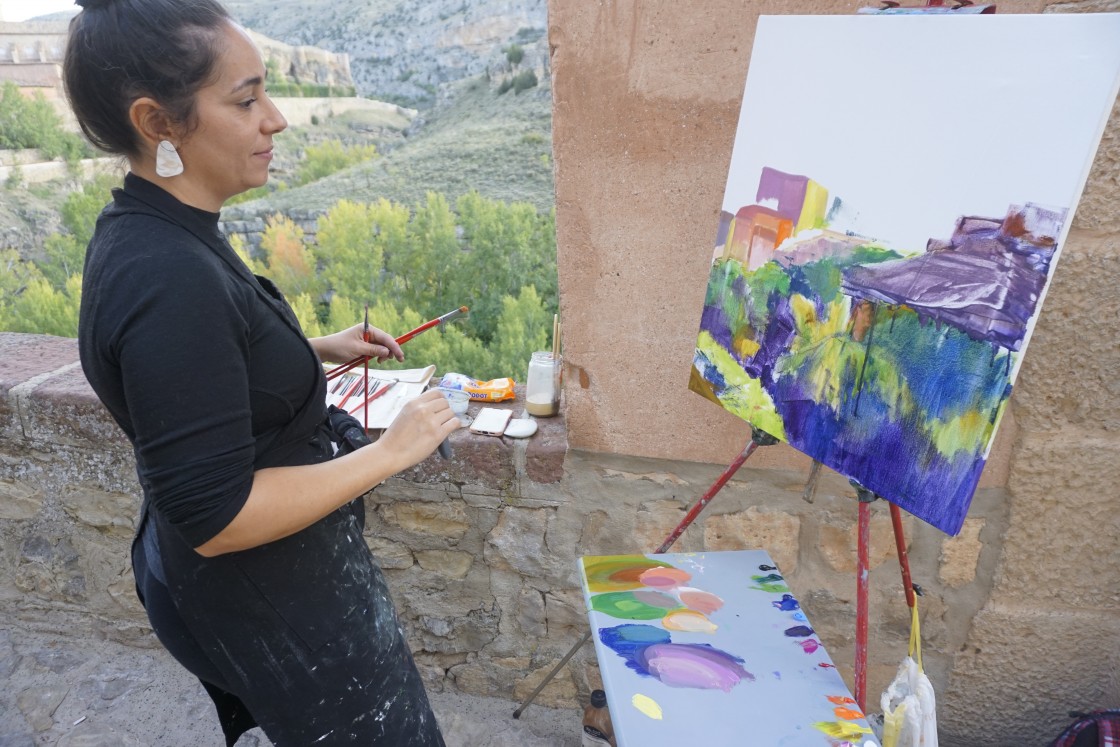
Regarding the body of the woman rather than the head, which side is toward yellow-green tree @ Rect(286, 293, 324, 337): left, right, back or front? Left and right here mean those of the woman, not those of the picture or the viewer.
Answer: left

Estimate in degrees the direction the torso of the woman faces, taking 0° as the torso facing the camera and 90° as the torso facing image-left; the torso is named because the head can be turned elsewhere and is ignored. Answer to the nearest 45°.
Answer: approximately 270°

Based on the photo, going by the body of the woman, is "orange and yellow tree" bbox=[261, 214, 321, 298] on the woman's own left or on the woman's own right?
on the woman's own left

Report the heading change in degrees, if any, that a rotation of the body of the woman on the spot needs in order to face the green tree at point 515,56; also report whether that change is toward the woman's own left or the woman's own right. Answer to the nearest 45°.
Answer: approximately 90° to the woman's own left

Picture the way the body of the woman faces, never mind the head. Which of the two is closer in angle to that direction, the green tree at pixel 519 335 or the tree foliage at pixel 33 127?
the green tree

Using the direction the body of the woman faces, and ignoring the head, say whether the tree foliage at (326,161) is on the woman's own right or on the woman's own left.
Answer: on the woman's own left
